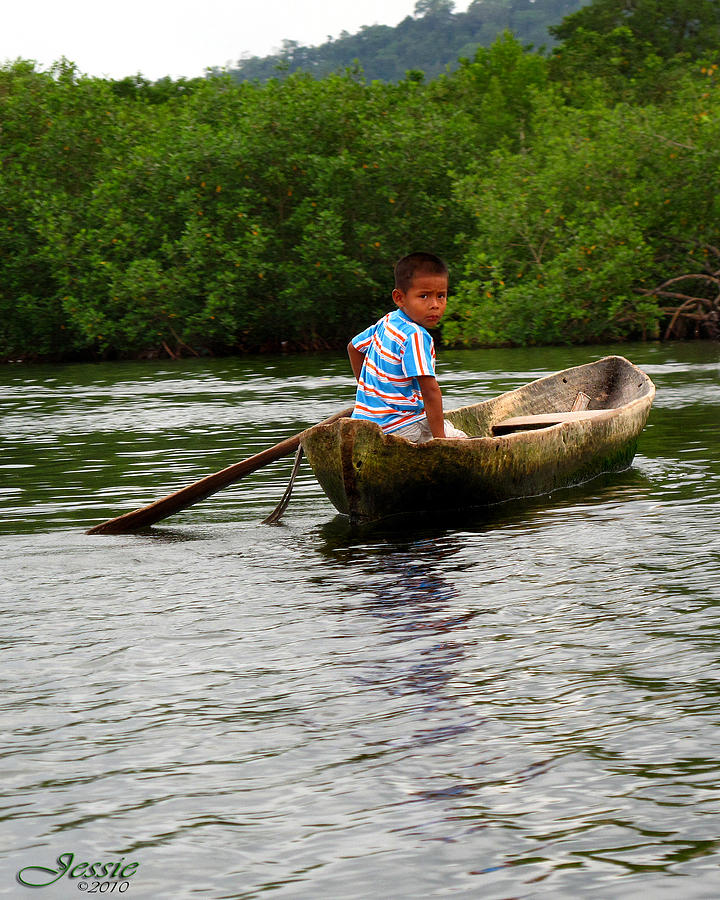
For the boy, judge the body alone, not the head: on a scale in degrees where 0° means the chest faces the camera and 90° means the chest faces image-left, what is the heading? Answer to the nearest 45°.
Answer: approximately 225°
